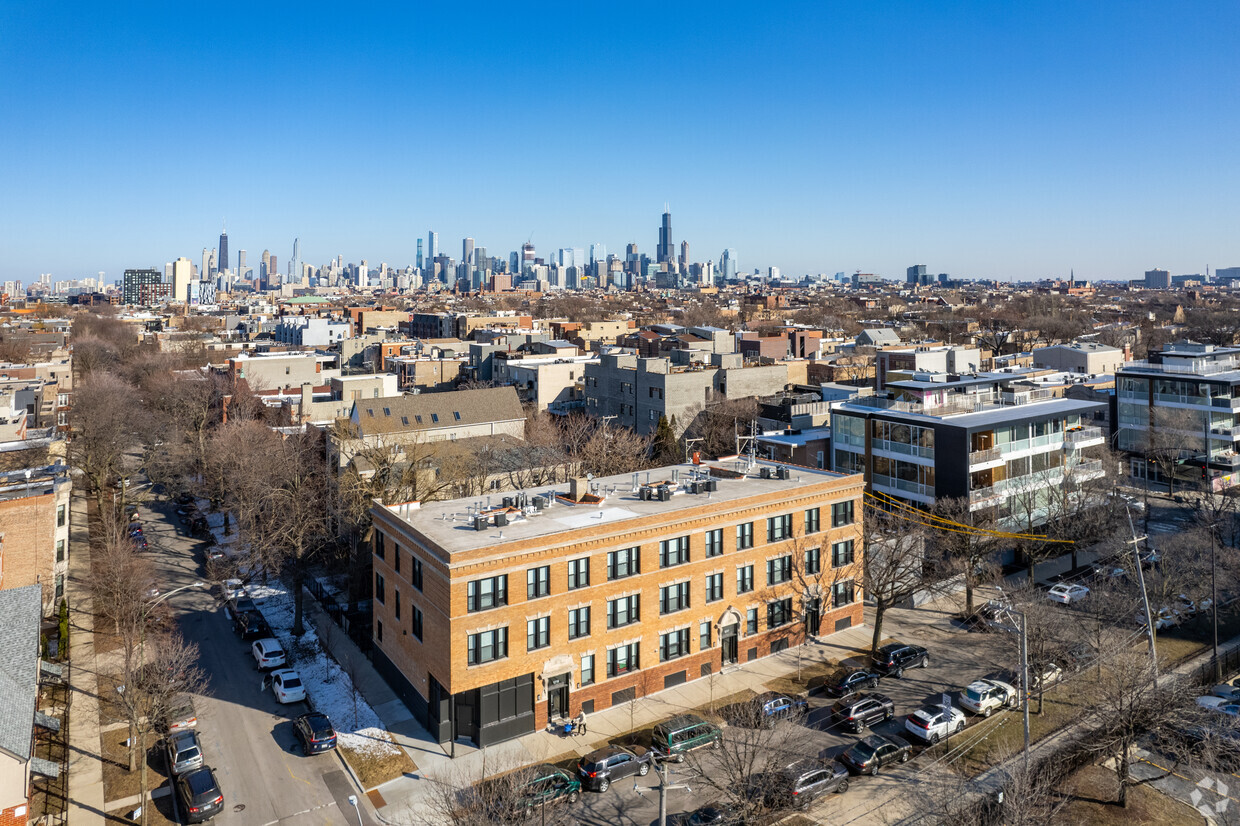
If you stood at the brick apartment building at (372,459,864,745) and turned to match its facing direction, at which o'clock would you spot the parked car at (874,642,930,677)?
The parked car is roughly at 10 o'clock from the brick apartment building.

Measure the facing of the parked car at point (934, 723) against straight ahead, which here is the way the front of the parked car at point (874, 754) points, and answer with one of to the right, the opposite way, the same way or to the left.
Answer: the same way

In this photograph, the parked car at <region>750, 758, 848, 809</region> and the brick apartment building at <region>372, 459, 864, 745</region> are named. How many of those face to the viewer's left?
0

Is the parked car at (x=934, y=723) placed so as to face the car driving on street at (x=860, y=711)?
no

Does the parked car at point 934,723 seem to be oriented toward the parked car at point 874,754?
no

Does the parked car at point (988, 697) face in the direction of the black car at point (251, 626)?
no

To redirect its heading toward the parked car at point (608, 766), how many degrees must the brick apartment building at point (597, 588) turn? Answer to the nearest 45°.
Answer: approximately 45° to its right

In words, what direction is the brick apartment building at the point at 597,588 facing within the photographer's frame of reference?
facing the viewer and to the right of the viewer

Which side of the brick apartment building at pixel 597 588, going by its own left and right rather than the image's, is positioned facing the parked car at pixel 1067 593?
left

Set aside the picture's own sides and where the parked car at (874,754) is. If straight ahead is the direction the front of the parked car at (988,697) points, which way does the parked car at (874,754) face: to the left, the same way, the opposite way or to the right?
the same way
